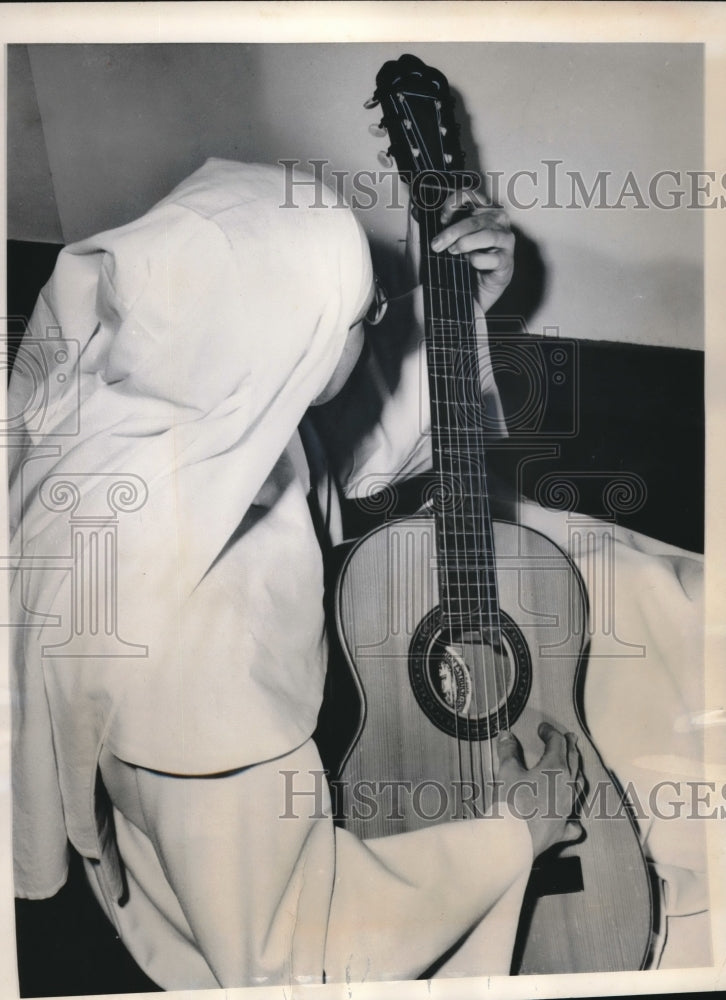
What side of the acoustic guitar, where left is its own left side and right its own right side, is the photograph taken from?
front
